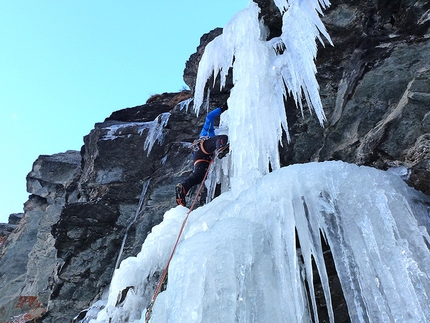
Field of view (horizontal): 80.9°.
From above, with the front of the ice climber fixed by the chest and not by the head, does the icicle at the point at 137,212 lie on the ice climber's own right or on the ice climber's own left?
on the ice climber's own left

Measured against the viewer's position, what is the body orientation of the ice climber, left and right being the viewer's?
facing away from the viewer and to the right of the viewer

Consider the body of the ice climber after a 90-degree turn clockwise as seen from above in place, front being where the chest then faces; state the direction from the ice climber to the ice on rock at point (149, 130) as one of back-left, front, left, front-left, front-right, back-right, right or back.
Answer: back

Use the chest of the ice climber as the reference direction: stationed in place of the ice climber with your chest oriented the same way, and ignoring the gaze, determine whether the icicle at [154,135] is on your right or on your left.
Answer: on your left
